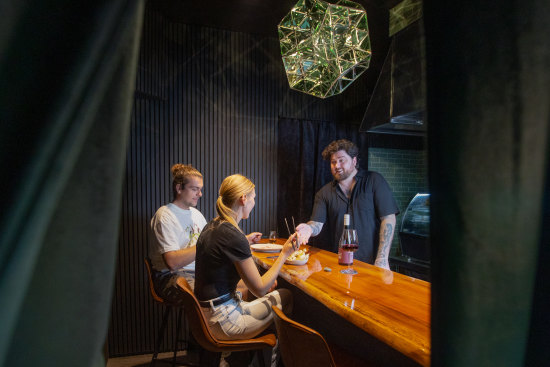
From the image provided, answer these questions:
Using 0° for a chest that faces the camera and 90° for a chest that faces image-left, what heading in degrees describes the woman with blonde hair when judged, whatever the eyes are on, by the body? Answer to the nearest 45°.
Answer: approximately 225°

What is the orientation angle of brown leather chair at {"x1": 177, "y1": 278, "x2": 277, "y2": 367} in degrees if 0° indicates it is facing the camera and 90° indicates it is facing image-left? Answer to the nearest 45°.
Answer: approximately 270°

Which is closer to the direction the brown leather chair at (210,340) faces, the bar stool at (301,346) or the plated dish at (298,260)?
the plated dish

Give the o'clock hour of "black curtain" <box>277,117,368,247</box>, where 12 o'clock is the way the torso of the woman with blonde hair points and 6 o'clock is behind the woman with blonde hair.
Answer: The black curtain is roughly at 11 o'clock from the woman with blonde hair.

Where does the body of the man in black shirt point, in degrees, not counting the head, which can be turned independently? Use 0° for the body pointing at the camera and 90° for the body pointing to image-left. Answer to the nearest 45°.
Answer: approximately 45°

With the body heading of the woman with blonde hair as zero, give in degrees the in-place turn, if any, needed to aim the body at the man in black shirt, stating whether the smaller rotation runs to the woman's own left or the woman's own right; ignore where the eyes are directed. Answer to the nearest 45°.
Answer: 0° — they already face them

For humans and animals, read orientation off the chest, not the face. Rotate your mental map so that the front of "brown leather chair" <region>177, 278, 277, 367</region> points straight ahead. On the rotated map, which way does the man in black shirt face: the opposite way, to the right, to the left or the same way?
the opposite way

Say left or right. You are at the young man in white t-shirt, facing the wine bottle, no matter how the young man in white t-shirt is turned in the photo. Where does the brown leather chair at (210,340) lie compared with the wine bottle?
right

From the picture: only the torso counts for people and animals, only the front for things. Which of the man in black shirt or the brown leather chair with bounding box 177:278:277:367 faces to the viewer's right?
the brown leather chair

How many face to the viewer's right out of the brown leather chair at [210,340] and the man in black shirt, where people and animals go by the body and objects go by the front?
1

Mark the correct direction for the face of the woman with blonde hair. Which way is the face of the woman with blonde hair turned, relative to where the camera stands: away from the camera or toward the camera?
away from the camera
